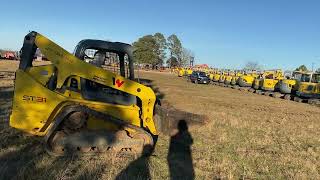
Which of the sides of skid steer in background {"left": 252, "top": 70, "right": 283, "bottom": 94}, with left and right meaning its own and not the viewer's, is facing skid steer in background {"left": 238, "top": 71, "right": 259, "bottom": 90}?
right

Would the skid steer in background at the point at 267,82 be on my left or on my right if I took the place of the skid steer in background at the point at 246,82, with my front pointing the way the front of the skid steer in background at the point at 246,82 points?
on my left

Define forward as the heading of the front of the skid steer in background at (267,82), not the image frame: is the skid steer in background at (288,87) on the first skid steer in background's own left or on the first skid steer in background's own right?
on the first skid steer in background's own left

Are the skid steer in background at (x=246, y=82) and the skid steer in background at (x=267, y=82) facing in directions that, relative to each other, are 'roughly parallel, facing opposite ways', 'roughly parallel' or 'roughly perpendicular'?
roughly parallel

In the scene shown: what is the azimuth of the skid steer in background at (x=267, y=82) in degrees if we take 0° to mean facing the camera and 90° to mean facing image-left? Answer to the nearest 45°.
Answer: approximately 45°
